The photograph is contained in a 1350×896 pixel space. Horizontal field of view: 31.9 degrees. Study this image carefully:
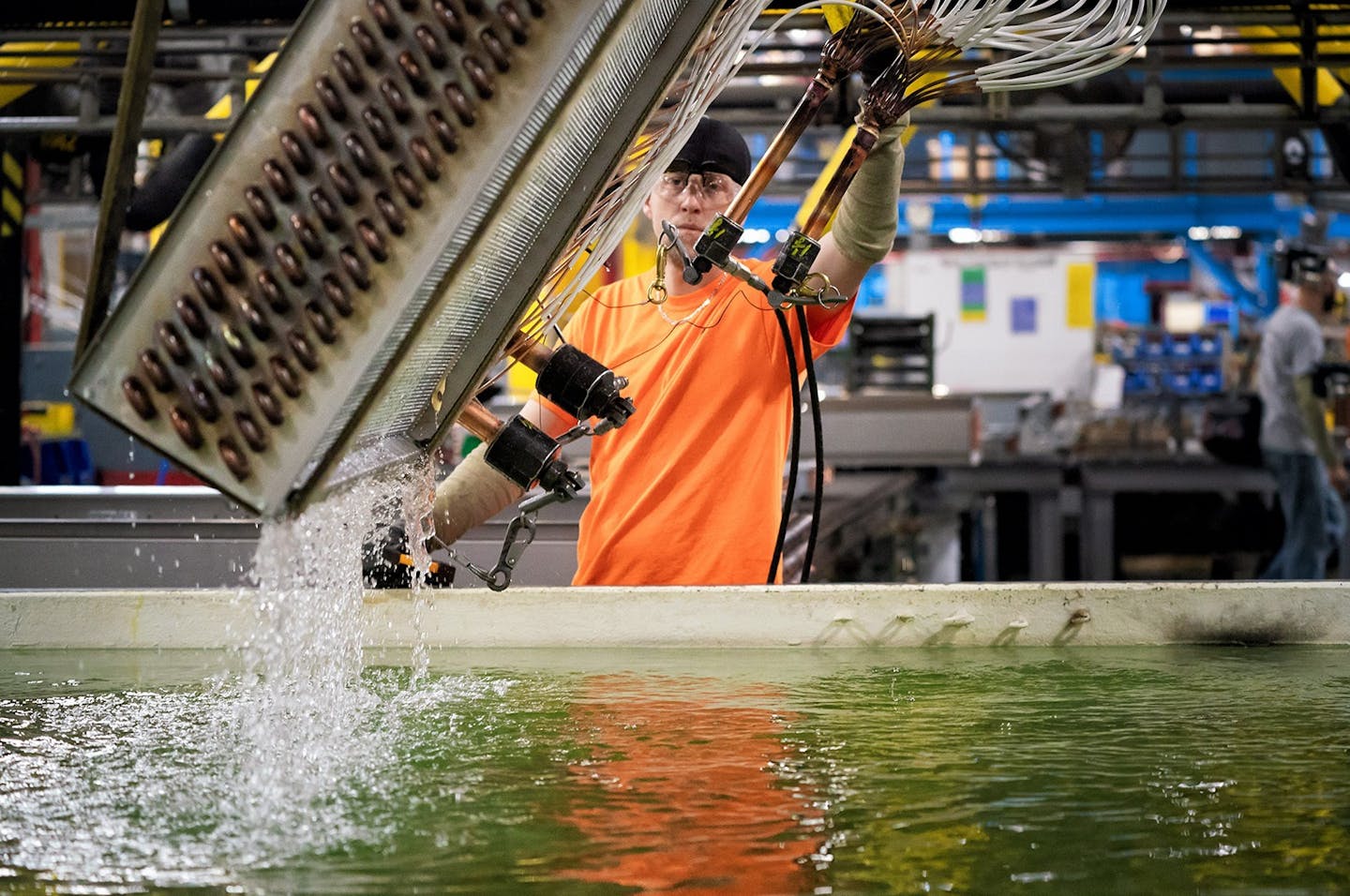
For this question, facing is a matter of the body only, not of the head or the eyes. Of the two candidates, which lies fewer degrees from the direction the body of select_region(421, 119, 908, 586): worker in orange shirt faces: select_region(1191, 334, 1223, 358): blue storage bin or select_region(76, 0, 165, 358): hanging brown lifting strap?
the hanging brown lifting strap

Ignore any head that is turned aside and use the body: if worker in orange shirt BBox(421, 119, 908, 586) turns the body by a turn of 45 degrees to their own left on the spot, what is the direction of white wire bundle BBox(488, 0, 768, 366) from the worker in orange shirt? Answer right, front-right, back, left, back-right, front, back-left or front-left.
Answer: front-right

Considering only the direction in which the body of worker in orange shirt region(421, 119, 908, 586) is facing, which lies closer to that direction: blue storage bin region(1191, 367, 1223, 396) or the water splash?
the water splash

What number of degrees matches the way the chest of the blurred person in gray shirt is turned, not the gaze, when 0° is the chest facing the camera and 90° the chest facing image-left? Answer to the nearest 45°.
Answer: approximately 270°

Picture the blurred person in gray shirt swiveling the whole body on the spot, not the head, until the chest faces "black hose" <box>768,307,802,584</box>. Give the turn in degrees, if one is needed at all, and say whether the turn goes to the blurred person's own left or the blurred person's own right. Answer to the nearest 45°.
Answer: approximately 90° to the blurred person's own right

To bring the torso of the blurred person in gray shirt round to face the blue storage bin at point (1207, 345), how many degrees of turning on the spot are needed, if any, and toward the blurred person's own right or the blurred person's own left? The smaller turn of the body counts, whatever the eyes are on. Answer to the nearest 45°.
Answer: approximately 90° to the blurred person's own left

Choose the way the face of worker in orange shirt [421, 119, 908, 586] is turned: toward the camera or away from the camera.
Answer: toward the camera

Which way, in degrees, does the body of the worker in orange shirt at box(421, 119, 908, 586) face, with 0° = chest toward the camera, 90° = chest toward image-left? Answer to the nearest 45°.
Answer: approximately 0°

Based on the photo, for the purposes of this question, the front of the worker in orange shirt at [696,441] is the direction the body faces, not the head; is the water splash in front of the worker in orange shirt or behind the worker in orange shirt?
in front

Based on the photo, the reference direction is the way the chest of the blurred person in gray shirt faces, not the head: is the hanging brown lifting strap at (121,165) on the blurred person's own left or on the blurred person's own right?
on the blurred person's own right

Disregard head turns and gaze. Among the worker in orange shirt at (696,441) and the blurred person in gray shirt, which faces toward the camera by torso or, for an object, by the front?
the worker in orange shirt

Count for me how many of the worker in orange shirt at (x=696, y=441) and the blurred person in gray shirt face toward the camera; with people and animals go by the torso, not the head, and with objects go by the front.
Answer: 1

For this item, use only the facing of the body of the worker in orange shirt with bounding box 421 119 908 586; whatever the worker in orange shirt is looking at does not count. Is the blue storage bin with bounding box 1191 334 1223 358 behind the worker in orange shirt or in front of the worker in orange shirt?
behind
